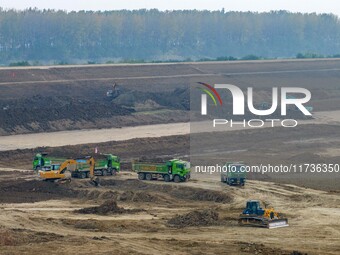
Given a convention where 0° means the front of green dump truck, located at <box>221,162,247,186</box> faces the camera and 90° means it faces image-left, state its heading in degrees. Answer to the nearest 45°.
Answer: approximately 315°

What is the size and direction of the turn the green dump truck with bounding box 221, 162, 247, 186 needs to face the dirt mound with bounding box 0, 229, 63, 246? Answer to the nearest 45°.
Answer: approximately 90° to its right

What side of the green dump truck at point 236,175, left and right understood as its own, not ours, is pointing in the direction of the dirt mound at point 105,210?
right

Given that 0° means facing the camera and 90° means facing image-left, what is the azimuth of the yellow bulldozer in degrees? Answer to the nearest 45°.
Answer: approximately 315°

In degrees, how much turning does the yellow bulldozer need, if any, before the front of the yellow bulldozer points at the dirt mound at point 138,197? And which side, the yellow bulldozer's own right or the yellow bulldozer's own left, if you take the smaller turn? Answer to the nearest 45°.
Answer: approximately 180°
